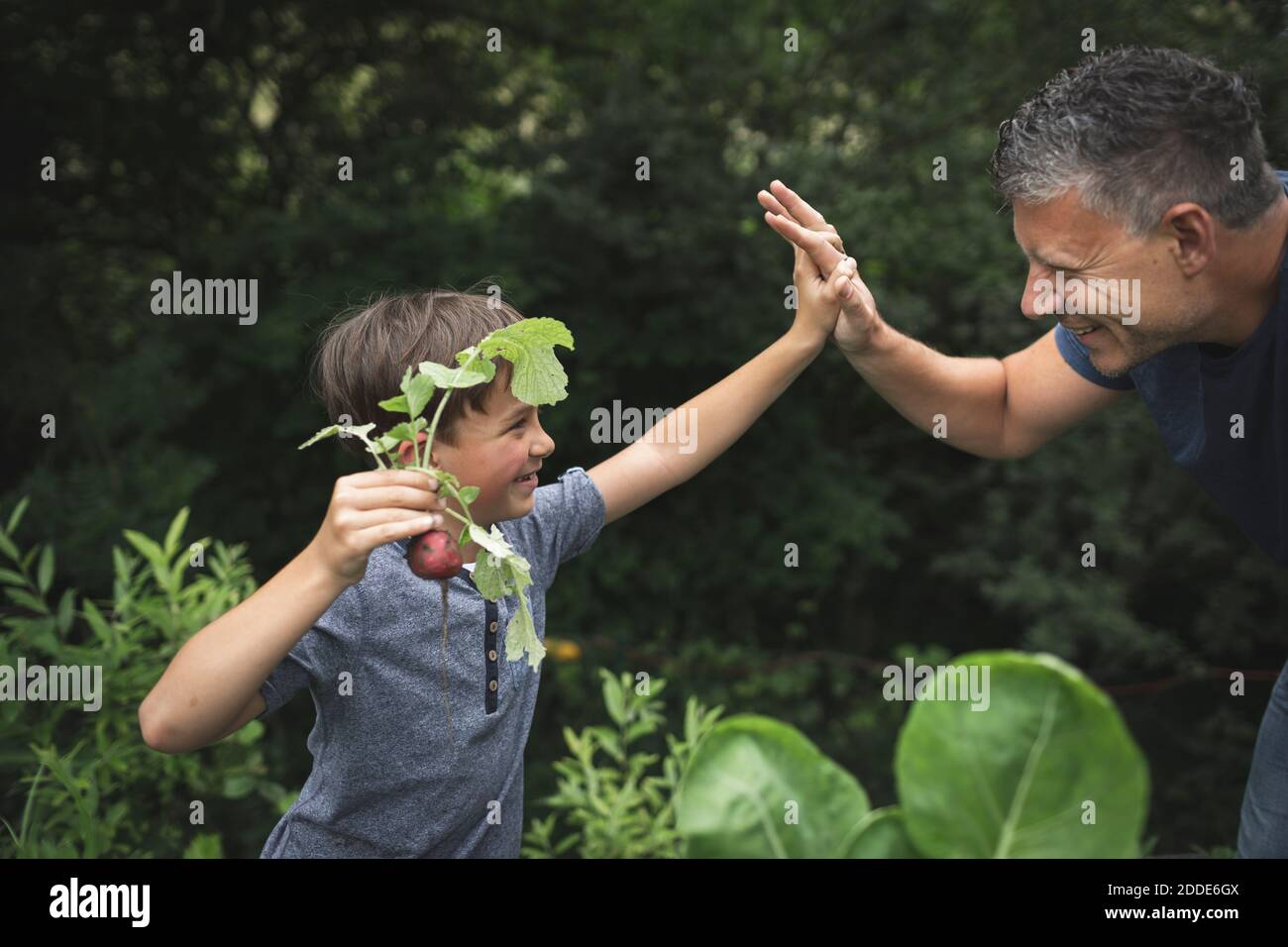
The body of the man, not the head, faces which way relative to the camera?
to the viewer's left

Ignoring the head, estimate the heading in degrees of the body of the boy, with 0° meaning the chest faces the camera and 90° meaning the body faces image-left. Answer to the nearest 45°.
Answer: approximately 315°

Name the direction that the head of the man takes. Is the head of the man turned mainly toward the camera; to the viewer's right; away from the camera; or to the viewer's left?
to the viewer's left

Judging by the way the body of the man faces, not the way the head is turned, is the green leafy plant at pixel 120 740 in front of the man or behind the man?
in front

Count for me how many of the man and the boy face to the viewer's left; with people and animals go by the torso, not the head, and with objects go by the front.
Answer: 1

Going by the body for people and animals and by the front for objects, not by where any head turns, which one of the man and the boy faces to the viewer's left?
the man

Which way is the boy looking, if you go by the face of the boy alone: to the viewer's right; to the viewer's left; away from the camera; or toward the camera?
to the viewer's right

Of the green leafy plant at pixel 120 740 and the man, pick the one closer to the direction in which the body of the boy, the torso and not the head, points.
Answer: the man
